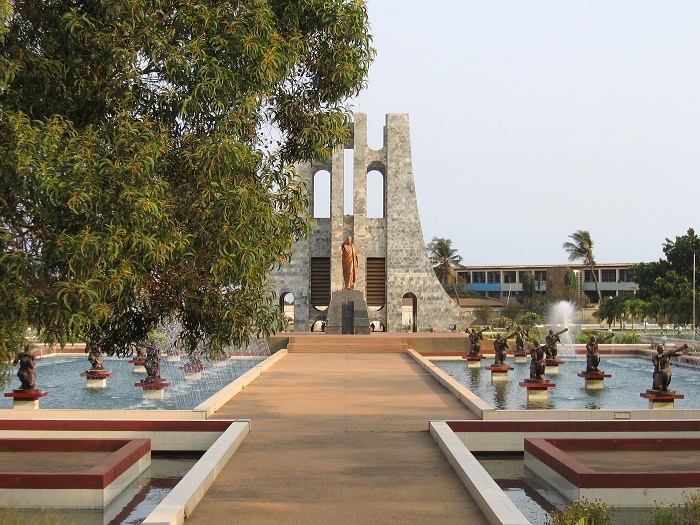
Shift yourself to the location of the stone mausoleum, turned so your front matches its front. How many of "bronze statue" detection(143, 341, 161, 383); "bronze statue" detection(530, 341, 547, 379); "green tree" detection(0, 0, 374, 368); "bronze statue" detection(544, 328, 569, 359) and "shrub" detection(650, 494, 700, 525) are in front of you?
5

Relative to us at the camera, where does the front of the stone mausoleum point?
facing the viewer

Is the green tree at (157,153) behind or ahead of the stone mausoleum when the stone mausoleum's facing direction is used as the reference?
ahead

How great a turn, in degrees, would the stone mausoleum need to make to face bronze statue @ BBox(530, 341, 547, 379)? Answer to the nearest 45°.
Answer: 0° — it already faces it

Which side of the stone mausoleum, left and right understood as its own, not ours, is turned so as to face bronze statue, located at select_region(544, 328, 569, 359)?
front

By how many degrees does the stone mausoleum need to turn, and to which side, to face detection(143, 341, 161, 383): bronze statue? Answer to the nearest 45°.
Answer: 0° — it already faces it

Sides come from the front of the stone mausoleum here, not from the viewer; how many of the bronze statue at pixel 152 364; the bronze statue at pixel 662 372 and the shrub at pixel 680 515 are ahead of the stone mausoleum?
3

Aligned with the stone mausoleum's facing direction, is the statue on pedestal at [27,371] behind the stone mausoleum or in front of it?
in front

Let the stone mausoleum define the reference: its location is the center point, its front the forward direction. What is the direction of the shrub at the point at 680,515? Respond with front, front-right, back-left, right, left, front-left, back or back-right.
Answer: front
